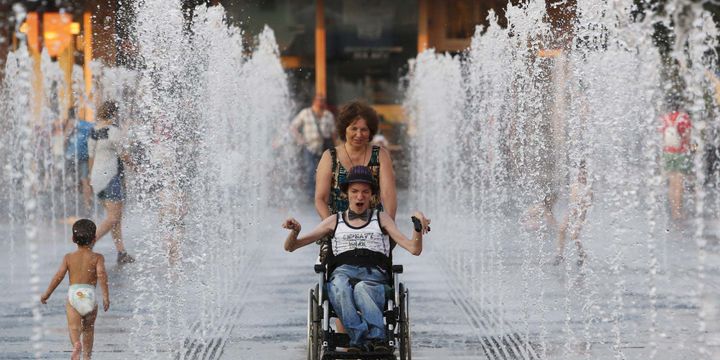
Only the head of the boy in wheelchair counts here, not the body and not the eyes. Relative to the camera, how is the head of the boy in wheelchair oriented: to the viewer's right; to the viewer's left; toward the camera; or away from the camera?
toward the camera

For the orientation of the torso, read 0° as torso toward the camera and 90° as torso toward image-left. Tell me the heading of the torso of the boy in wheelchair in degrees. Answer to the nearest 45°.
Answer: approximately 0°

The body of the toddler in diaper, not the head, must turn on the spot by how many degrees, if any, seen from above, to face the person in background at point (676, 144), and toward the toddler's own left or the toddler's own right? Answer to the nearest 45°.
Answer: approximately 45° to the toddler's own right

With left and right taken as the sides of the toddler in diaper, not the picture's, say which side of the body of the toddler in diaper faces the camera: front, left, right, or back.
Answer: back

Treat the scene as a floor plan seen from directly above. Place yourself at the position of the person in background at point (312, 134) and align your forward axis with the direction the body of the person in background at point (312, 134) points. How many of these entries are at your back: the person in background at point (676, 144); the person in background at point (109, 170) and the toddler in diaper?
0

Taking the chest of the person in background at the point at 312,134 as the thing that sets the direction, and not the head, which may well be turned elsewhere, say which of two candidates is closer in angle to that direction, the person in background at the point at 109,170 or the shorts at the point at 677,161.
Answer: the person in background

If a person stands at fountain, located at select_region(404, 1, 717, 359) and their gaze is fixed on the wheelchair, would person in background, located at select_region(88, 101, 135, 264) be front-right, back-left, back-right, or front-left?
front-right

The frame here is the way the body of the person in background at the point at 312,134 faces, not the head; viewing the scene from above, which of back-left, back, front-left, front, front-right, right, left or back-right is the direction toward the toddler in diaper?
front

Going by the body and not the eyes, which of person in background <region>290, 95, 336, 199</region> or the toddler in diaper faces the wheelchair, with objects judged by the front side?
the person in background

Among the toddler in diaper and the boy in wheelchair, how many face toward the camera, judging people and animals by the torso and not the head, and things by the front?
1

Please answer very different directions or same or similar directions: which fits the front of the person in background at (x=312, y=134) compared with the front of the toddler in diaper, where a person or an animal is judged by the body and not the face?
very different directions

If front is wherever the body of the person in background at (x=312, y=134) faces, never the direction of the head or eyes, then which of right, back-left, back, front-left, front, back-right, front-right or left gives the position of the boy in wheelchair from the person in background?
front

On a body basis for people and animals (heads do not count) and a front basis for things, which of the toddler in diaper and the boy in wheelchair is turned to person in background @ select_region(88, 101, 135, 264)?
the toddler in diaper

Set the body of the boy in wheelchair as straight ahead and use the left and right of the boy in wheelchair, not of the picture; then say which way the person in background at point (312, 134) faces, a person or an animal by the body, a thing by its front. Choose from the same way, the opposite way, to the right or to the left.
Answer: the same way

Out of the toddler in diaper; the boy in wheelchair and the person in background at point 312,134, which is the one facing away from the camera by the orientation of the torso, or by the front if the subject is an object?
the toddler in diaper

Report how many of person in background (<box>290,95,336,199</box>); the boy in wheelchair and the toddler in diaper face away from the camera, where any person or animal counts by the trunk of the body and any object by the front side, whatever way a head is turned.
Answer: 1

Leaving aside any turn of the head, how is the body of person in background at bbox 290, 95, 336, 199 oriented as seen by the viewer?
toward the camera

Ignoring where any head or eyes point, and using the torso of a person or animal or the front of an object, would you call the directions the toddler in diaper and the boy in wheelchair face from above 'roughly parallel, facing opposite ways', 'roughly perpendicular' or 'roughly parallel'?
roughly parallel, facing opposite ways
